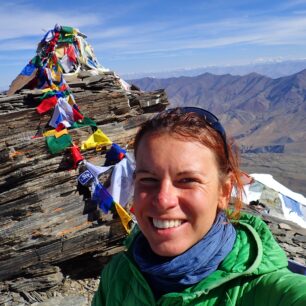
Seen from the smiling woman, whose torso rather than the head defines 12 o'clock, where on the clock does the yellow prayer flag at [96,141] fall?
The yellow prayer flag is roughly at 4 o'clock from the smiling woman.

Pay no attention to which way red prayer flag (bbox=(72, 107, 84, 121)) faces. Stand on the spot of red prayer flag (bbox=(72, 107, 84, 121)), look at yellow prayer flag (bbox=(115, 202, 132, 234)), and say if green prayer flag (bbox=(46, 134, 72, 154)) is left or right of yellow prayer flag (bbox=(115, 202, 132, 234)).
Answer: right

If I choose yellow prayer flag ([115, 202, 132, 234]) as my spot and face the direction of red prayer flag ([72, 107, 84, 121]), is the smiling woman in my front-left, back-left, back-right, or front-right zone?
back-left

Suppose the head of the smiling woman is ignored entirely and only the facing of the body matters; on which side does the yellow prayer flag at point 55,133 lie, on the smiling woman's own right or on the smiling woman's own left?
on the smiling woman's own right

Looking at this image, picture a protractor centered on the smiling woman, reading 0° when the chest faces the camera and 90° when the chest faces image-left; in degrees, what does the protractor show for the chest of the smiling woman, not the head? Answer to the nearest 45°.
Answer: approximately 45°

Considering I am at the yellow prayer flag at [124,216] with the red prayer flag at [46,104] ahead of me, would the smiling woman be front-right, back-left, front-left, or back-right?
back-left

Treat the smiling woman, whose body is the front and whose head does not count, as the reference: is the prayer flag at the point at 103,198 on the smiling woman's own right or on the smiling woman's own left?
on the smiling woman's own right

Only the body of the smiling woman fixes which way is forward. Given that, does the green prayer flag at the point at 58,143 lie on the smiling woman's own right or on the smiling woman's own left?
on the smiling woman's own right
